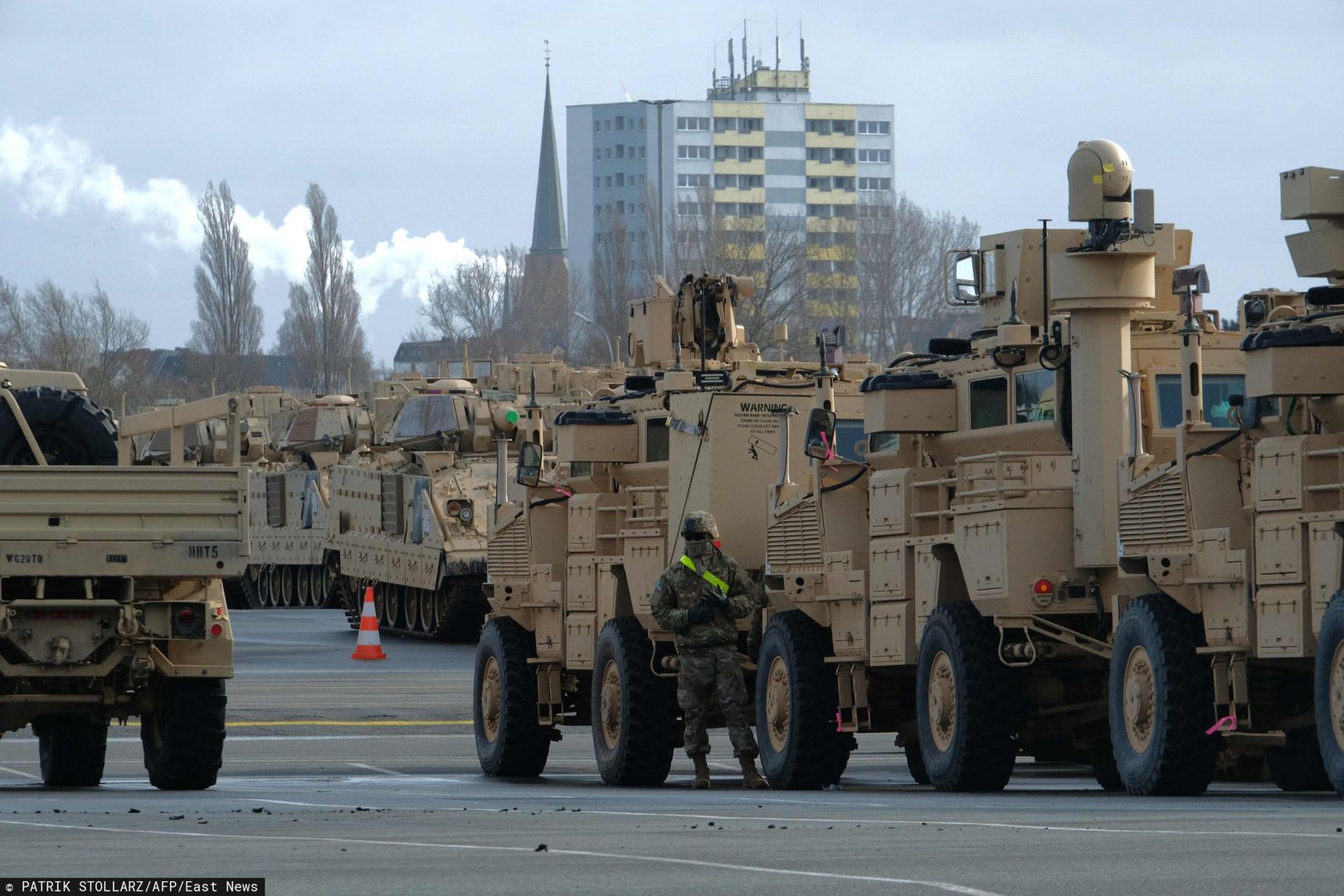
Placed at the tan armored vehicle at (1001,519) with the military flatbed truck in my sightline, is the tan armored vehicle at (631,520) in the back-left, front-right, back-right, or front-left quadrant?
front-right

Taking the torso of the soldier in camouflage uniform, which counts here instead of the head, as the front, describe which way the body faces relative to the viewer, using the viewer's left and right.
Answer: facing the viewer

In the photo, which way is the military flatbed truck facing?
away from the camera

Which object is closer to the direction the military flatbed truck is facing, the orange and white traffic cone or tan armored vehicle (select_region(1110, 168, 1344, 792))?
the orange and white traffic cone

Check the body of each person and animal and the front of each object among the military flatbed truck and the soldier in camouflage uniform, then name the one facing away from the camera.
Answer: the military flatbed truck

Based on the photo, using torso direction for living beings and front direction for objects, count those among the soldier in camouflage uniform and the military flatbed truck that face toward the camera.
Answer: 1
